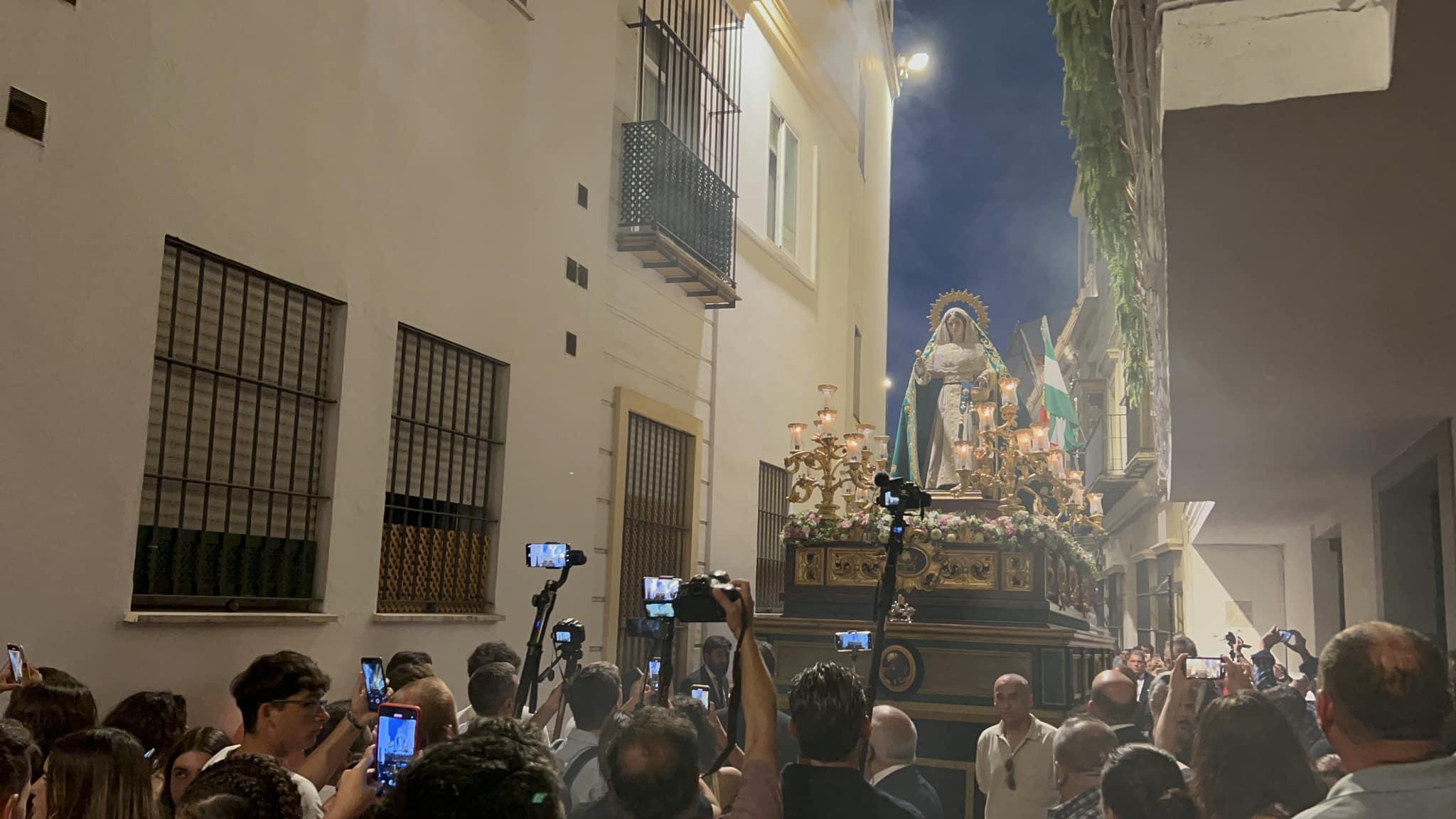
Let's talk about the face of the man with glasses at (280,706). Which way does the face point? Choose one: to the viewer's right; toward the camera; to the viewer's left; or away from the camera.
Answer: to the viewer's right

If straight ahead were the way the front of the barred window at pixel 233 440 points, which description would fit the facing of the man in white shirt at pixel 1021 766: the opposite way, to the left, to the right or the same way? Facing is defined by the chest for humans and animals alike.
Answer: to the right

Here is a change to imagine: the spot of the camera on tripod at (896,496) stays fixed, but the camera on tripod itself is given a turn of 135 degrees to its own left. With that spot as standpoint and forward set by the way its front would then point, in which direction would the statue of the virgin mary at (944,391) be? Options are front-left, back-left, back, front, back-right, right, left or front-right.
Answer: right

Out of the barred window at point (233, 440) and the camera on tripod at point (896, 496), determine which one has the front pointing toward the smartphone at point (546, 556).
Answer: the barred window

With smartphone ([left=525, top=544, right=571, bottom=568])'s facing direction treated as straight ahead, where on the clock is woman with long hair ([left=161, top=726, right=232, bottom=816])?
The woman with long hair is roughly at 1 o'clock from the smartphone.

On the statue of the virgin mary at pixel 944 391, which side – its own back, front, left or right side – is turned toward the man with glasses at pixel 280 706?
front

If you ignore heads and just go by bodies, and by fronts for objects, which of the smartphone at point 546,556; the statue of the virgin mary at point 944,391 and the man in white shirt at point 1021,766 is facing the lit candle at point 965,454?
the statue of the virgin mary

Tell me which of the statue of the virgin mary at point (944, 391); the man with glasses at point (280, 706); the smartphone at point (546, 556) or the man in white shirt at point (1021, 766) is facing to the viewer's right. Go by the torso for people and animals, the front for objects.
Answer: the man with glasses

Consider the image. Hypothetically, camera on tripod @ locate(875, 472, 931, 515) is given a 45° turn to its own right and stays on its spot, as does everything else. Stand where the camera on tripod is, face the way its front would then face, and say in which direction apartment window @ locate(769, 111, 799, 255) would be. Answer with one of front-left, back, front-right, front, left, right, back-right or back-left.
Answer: left

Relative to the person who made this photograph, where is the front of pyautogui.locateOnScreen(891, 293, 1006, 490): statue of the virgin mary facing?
facing the viewer

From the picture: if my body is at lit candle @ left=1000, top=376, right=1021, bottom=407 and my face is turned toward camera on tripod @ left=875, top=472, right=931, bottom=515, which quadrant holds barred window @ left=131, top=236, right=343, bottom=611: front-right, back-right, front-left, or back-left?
front-right

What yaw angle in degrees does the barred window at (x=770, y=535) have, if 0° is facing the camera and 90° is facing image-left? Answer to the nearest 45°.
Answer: approximately 315°

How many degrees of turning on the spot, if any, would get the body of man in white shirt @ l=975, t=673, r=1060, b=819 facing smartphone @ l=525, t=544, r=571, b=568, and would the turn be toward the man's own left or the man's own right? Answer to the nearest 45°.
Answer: approximately 90° to the man's own right

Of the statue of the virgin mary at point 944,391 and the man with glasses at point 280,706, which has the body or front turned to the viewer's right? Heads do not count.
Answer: the man with glasses

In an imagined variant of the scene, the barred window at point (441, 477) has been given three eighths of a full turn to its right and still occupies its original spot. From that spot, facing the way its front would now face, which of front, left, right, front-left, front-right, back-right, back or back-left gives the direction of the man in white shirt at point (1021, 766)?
back-left

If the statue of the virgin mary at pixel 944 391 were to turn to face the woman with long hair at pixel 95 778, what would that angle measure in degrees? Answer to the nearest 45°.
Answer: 0° — it already faces them

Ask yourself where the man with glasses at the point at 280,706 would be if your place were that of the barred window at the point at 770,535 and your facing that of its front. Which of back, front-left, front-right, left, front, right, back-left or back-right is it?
front-right
